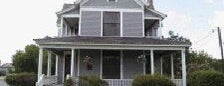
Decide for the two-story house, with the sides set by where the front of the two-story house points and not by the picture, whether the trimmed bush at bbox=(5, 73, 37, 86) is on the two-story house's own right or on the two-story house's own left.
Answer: on the two-story house's own right

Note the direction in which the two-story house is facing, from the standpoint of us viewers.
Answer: facing the viewer

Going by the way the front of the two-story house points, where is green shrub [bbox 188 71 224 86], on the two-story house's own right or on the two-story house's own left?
on the two-story house's own left

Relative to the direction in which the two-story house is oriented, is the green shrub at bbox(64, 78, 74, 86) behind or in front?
in front

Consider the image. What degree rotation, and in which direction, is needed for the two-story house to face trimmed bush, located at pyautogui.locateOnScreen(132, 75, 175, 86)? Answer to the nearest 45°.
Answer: approximately 45° to its left
